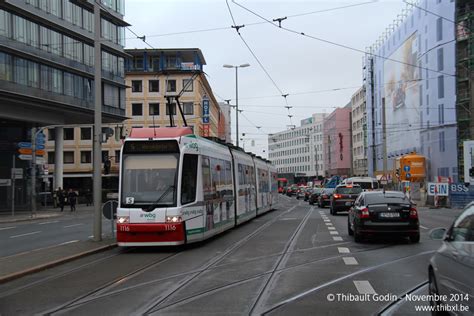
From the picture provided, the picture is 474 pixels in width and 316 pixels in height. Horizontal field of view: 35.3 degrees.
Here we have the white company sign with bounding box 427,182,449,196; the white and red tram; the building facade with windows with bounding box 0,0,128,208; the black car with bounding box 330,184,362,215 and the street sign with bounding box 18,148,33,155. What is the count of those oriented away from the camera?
1

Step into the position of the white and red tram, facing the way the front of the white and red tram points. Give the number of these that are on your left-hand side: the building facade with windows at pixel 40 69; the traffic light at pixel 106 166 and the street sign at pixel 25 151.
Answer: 0

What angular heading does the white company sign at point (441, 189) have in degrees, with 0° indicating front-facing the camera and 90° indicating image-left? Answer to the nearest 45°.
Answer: approximately 0°

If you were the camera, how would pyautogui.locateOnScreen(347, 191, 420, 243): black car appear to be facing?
facing away from the viewer

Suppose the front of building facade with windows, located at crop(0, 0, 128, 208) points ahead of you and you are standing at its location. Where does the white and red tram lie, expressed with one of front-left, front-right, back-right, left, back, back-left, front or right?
front-right

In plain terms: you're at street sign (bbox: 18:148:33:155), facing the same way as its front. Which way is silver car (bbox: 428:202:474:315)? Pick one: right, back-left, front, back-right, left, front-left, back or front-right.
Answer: front

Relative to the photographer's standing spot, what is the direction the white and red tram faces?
facing the viewer and to the left of the viewer

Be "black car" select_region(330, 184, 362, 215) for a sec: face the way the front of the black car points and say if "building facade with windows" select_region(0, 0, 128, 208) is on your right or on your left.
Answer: on your left

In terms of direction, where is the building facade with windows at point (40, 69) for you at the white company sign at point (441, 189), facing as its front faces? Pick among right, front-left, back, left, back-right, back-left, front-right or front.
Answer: right

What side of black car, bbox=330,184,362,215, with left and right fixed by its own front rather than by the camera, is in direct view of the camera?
back

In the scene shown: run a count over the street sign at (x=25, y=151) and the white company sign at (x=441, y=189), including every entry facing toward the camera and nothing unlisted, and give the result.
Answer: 2

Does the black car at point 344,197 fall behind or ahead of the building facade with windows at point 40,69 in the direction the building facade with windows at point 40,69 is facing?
ahead

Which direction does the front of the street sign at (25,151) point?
toward the camera

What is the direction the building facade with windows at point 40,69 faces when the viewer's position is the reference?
facing the viewer and to the right of the viewer

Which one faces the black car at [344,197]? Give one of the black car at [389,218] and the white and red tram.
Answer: the black car at [389,218]

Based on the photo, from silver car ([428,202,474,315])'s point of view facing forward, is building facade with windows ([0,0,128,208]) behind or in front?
in front

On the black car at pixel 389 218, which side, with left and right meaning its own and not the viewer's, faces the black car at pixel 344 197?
front
